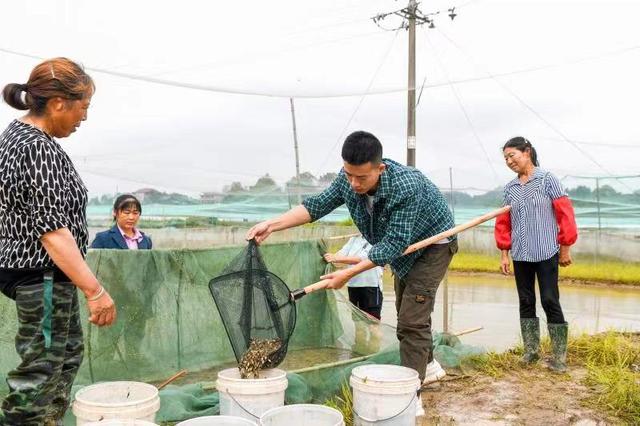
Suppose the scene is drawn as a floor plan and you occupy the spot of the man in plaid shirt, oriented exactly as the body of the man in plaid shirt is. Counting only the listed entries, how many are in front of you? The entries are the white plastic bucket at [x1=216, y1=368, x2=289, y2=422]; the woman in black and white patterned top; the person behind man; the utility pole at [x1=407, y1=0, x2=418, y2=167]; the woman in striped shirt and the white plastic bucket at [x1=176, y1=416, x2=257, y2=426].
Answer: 3

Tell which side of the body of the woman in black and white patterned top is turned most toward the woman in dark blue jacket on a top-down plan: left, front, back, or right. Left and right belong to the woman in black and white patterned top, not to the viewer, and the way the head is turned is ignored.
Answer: left

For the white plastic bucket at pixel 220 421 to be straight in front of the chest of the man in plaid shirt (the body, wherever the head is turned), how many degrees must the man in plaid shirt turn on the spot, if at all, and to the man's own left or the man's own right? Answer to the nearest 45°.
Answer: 0° — they already face it

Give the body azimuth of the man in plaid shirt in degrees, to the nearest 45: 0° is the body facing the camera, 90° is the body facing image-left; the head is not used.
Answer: approximately 45°

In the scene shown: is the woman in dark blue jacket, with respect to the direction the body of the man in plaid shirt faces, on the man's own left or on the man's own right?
on the man's own right

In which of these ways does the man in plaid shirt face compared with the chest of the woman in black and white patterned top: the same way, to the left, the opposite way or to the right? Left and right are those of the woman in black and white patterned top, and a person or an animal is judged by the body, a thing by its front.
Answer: the opposite way

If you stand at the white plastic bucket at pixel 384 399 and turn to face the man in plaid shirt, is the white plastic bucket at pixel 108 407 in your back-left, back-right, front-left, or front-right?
back-left

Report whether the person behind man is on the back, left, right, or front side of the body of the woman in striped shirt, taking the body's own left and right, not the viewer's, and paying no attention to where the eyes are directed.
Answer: right

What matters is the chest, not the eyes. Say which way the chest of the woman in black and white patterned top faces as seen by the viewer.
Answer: to the viewer's right
